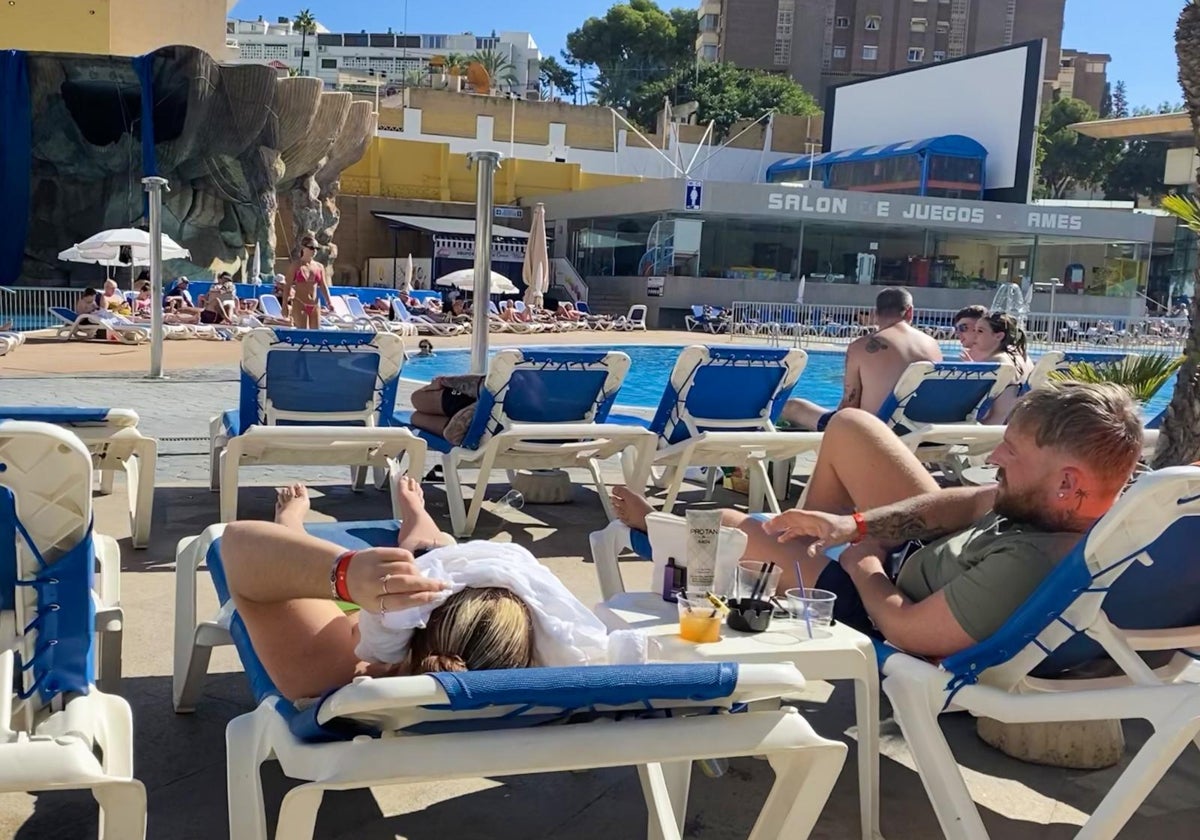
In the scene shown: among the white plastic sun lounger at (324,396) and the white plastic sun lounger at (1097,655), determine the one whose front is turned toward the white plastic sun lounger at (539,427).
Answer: the white plastic sun lounger at (1097,655)

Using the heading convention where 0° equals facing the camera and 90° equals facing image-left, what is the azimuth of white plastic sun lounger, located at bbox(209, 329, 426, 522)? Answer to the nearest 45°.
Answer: approximately 180°

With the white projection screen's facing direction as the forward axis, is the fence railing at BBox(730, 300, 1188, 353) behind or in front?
in front

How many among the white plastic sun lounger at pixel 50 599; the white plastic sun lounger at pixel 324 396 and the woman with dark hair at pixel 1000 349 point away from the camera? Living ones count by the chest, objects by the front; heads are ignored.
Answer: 2

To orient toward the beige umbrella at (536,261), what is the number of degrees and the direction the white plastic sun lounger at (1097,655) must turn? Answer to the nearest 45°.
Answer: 0° — it already faces it

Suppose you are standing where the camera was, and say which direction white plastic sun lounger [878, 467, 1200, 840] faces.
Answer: facing away from the viewer and to the left of the viewer

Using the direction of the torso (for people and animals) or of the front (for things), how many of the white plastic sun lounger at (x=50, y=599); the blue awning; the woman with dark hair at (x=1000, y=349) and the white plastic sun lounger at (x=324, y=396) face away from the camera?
2

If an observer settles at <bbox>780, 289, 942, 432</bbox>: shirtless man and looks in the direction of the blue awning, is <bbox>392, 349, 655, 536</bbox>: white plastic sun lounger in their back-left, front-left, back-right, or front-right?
back-left

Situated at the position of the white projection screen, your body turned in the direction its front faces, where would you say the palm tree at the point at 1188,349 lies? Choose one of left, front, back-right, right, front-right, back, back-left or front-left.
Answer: front-left

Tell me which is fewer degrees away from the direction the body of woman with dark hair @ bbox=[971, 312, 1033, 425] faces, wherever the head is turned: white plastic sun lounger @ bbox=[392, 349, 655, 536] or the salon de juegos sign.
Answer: the white plastic sun lounger

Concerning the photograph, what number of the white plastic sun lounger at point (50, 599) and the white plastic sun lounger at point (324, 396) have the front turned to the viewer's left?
0

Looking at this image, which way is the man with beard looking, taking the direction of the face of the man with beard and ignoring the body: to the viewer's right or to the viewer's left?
to the viewer's left
